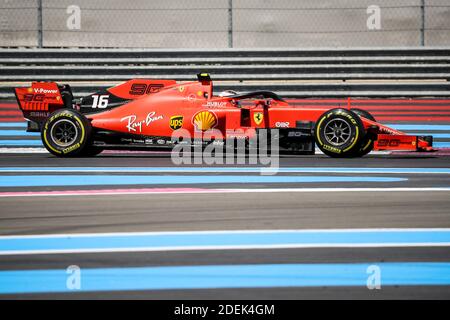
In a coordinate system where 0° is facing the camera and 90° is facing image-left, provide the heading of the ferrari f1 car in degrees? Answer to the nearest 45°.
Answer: approximately 270°
